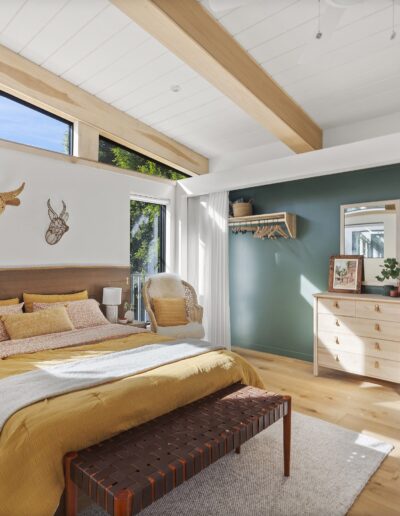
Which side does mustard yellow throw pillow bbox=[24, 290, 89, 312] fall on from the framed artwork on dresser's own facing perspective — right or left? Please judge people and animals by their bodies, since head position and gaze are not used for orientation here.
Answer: on its right

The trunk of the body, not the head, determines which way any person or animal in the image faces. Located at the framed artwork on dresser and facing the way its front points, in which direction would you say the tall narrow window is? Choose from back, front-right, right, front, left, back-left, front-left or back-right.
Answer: right

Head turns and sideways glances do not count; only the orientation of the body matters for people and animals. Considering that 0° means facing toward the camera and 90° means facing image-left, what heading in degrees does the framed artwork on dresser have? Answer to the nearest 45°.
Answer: approximately 0°

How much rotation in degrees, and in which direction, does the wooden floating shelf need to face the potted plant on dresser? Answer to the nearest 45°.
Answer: approximately 90° to its left

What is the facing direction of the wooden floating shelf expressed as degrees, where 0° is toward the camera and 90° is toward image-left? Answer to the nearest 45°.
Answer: approximately 45°

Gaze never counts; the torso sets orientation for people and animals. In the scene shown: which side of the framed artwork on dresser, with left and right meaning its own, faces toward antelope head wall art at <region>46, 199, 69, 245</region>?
right

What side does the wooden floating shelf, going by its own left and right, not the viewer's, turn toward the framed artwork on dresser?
left

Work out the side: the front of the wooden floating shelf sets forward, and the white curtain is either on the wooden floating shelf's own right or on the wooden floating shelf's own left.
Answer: on the wooden floating shelf's own right

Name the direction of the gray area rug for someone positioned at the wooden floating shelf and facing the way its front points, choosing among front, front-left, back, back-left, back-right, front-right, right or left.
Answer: front-left

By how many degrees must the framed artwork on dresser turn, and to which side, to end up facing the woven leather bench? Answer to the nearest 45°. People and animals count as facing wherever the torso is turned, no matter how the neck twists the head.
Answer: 0° — it already faces it

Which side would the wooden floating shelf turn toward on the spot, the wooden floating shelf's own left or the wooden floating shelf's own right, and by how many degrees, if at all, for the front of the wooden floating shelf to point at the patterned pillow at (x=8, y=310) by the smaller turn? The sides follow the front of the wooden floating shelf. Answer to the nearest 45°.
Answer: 0° — it already faces it
